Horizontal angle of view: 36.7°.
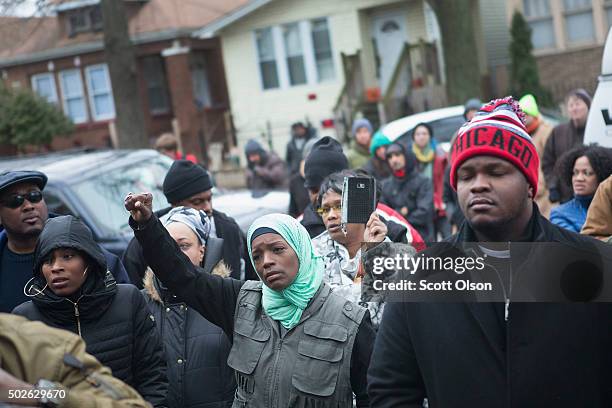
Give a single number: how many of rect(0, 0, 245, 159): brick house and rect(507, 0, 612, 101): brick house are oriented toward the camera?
2

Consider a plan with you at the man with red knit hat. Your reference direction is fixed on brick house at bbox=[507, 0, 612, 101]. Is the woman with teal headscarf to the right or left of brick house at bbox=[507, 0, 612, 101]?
left

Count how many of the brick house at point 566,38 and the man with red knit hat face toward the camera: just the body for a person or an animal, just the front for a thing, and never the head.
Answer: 2

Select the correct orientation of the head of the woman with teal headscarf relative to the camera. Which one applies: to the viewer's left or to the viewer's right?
to the viewer's left

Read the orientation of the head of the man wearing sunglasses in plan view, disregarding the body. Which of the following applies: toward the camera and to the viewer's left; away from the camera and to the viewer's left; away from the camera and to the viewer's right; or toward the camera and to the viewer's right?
toward the camera and to the viewer's right

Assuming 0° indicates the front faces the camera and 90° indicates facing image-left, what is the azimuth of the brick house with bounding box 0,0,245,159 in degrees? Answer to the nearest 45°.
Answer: approximately 0°

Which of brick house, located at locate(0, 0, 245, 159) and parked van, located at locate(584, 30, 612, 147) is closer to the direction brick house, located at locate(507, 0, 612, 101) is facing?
the parked van

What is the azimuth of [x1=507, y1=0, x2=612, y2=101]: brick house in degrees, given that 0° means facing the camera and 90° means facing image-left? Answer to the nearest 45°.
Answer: approximately 0°
